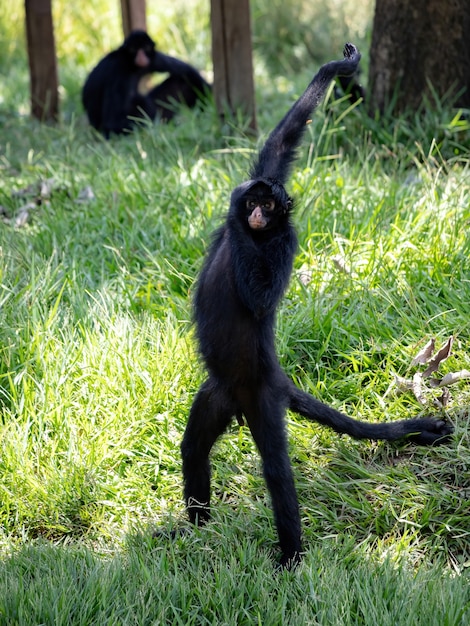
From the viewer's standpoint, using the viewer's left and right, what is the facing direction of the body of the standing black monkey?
facing the viewer and to the left of the viewer

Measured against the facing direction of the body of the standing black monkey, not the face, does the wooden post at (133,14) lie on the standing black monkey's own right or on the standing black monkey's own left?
on the standing black monkey's own right

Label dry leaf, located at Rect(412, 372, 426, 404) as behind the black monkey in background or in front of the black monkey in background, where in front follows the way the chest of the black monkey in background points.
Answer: in front

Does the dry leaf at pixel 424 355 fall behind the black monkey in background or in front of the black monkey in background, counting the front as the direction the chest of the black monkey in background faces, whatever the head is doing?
in front

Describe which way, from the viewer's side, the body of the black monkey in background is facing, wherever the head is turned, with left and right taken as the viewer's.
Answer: facing the viewer and to the right of the viewer

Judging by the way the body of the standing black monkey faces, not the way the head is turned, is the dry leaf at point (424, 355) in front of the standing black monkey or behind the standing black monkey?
behind

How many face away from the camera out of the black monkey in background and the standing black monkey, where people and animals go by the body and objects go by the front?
0

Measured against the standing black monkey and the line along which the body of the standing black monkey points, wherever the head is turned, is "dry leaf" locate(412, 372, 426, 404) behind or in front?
behind

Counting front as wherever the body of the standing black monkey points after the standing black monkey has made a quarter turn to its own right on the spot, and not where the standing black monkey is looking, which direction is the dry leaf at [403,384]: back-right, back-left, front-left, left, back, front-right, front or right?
right
